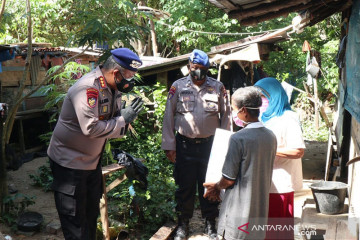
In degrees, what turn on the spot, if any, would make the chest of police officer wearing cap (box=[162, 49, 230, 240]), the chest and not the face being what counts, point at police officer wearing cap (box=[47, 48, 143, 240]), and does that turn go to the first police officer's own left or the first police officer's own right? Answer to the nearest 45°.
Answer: approximately 45° to the first police officer's own right

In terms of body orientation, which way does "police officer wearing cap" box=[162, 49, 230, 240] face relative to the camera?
toward the camera

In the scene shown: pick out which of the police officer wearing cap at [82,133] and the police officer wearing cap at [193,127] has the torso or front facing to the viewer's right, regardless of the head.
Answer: the police officer wearing cap at [82,133]

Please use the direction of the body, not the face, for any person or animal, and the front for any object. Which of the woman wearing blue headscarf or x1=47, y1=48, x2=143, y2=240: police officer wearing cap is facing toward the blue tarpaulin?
the police officer wearing cap

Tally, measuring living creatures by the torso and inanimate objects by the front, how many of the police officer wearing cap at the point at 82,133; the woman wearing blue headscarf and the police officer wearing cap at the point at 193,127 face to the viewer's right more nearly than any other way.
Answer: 1

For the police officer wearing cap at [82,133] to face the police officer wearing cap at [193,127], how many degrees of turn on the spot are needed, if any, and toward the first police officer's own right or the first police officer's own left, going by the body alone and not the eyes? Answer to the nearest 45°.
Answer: approximately 45° to the first police officer's own left

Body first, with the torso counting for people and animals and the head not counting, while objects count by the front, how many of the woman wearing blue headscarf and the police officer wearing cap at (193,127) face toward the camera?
1

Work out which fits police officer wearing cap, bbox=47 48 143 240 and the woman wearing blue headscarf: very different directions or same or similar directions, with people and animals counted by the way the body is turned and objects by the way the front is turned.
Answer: very different directions

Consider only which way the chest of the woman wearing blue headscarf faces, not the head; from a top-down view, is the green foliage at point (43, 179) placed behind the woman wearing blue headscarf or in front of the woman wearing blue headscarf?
in front

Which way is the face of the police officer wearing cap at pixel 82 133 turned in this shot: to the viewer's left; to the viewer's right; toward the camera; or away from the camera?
to the viewer's right

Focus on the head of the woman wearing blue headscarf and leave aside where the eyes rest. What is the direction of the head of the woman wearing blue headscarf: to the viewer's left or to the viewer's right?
to the viewer's left

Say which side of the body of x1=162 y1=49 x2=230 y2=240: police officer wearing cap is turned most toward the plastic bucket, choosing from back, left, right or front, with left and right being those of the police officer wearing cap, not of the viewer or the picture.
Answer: left

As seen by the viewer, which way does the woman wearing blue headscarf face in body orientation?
to the viewer's left

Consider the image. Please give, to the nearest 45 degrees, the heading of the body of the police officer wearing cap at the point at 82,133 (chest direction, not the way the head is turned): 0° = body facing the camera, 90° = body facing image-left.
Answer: approximately 270°

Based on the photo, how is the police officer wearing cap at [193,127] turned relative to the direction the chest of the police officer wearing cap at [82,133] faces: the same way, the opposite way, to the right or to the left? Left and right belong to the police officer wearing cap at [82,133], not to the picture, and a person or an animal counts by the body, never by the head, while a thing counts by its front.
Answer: to the right

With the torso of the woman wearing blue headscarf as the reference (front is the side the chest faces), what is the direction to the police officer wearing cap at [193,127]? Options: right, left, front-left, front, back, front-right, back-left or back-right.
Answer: front-right
